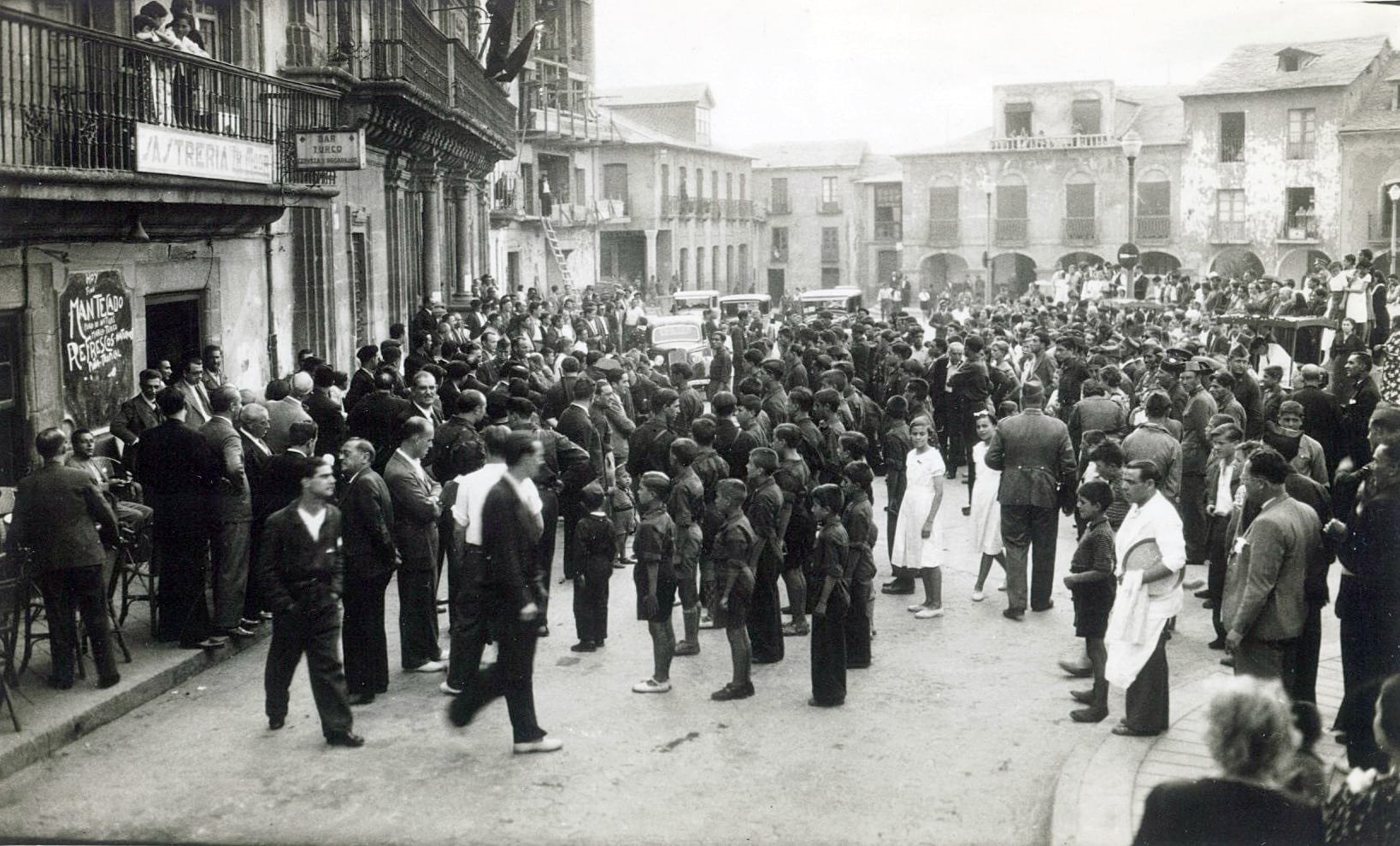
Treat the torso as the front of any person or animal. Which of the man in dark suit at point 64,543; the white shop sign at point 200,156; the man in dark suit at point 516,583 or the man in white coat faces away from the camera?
the man in dark suit at point 64,543

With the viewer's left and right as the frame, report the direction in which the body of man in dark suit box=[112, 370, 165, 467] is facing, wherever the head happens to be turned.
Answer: facing the viewer and to the right of the viewer

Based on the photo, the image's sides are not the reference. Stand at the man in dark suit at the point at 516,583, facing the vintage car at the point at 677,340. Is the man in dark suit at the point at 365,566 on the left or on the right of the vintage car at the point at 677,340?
left

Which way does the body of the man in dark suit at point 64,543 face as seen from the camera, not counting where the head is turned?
away from the camera

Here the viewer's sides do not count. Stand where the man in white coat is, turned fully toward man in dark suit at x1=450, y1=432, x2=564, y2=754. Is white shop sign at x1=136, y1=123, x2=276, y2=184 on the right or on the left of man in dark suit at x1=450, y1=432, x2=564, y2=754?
right

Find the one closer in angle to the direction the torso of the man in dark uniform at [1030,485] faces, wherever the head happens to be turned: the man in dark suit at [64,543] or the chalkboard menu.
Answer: the chalkboard menu

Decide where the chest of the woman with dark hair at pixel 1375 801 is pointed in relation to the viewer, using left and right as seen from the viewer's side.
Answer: facing away from the viewer and to the left of the viewer

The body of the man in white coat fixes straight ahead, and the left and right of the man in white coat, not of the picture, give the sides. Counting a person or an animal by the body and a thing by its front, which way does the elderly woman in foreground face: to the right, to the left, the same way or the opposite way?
to the right

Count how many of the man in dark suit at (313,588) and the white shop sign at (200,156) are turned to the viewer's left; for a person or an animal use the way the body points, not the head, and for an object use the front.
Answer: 0

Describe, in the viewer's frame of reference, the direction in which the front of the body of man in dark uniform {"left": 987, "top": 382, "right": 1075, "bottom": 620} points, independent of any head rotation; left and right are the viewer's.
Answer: facing away from the viewer

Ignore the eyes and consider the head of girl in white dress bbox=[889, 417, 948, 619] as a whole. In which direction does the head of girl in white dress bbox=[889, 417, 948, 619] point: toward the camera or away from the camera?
toward the camera

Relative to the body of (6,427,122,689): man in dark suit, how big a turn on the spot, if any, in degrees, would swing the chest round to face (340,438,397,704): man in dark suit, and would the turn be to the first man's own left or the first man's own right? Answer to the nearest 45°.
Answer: approximately 90° to the first man's own right

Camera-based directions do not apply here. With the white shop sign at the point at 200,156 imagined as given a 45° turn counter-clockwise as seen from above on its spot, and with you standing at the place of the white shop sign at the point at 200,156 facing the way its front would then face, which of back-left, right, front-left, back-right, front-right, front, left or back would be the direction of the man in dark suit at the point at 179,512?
right

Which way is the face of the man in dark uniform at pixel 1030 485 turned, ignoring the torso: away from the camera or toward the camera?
away from the camera
